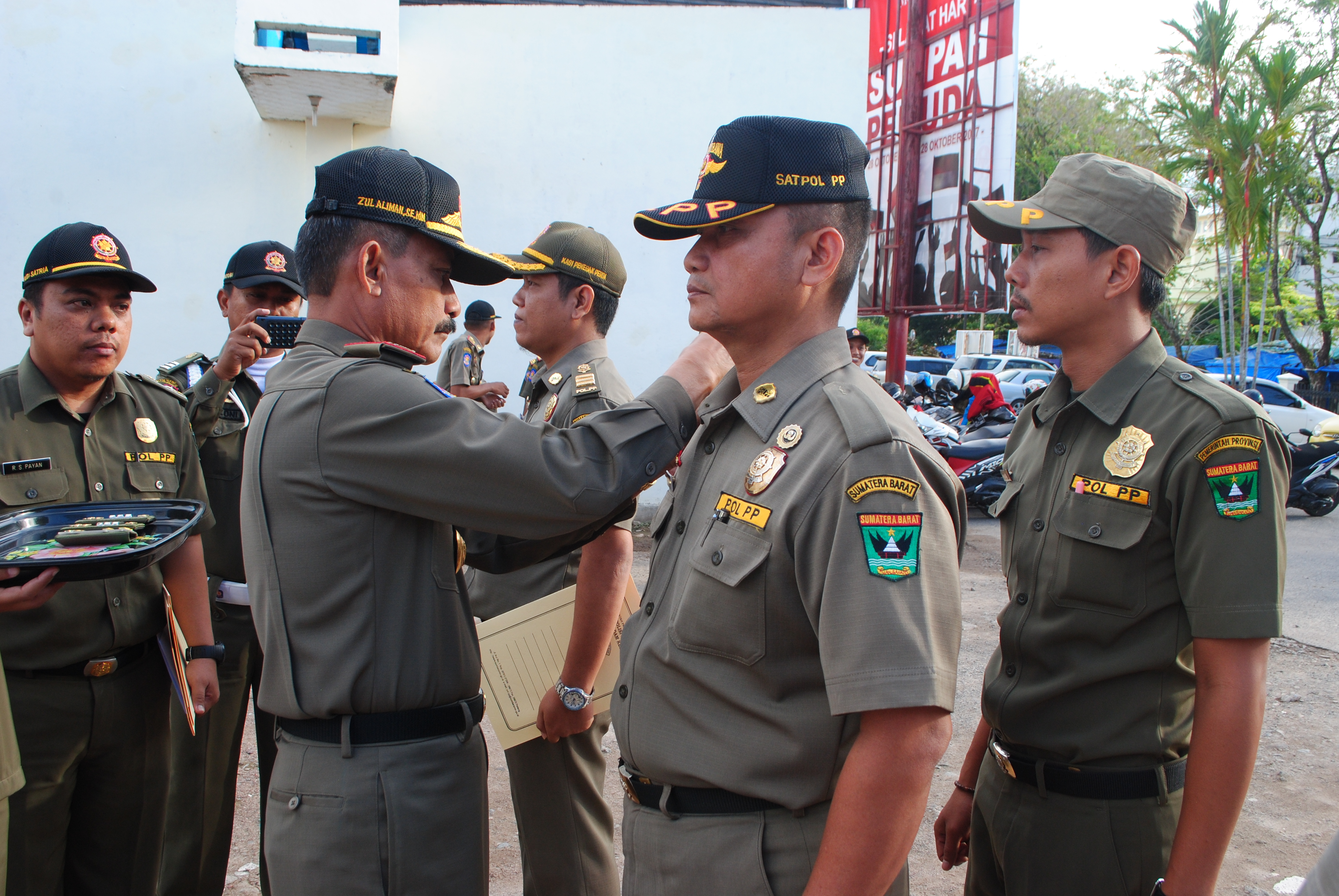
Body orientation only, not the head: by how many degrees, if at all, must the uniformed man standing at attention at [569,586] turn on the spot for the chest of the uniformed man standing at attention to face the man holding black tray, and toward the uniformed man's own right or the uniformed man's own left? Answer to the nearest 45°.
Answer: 0° — they already face them

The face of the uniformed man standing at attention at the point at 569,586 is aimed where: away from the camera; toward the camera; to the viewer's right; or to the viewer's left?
to the viewer's left

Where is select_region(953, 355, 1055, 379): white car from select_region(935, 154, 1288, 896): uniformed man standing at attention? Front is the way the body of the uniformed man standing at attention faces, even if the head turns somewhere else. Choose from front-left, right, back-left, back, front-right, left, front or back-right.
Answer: back-right

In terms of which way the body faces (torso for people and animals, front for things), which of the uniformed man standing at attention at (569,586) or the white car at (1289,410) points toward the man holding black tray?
the uniformed man standing at attention

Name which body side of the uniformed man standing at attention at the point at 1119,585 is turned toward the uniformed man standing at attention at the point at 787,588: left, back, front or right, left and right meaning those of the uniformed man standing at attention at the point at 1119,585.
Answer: front

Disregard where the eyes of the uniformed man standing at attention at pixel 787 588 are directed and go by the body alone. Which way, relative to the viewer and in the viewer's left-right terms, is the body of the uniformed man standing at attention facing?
facing the viewer and to the left of the viewer

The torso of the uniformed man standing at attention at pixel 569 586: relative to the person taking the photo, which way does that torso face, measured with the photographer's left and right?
facing to the left of the viewer

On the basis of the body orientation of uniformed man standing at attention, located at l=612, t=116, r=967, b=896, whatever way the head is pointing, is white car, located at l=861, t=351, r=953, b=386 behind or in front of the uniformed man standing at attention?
behind

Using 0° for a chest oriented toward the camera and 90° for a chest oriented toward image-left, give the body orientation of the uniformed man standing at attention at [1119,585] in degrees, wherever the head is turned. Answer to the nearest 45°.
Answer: approximately 45°
